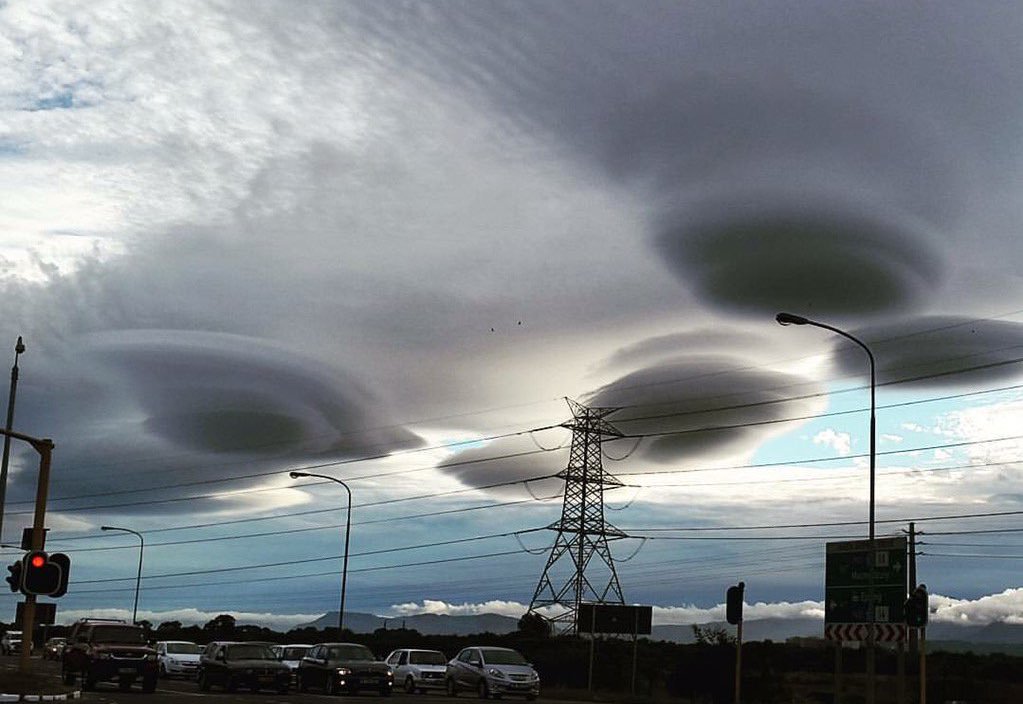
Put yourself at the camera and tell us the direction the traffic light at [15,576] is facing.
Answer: facing to the left of the viewer

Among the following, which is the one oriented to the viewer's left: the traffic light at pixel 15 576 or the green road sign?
the traffic light

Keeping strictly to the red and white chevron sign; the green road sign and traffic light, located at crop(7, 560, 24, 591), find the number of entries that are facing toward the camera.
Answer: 2

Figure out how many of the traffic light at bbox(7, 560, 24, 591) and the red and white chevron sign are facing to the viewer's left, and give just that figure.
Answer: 1

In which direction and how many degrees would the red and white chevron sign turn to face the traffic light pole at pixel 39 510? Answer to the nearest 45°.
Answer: approximately 45° to its right

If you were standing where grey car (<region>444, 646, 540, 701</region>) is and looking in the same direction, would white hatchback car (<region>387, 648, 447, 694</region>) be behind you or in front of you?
behind

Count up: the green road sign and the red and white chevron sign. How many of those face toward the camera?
2

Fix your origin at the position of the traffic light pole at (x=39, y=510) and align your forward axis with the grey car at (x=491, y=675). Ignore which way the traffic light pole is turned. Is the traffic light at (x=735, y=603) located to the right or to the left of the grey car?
right
